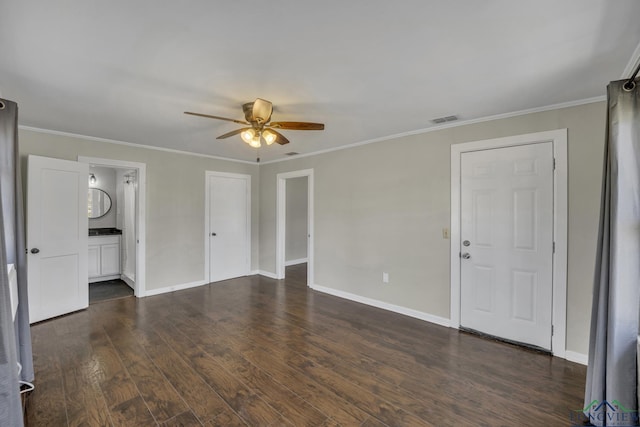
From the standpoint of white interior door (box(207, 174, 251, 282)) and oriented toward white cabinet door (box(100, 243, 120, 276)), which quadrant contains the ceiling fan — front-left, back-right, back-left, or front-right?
back-left

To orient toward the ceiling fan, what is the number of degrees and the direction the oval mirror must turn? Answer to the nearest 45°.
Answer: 0° — it already faces it

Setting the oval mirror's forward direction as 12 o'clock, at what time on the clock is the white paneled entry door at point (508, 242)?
The white paneled entry door is roughly at 11 o'clock from the oval mirror.

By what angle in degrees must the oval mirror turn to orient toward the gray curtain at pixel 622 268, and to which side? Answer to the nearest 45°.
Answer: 0° — it already faces it

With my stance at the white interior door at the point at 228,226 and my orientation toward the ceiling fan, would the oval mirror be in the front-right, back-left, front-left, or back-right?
back-right

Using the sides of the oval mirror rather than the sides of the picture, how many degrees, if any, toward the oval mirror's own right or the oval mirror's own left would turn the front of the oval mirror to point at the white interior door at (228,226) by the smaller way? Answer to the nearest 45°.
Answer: approximately 45° to the oval mirror's own left

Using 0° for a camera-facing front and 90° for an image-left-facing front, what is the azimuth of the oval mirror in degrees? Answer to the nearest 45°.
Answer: approximately 0°
